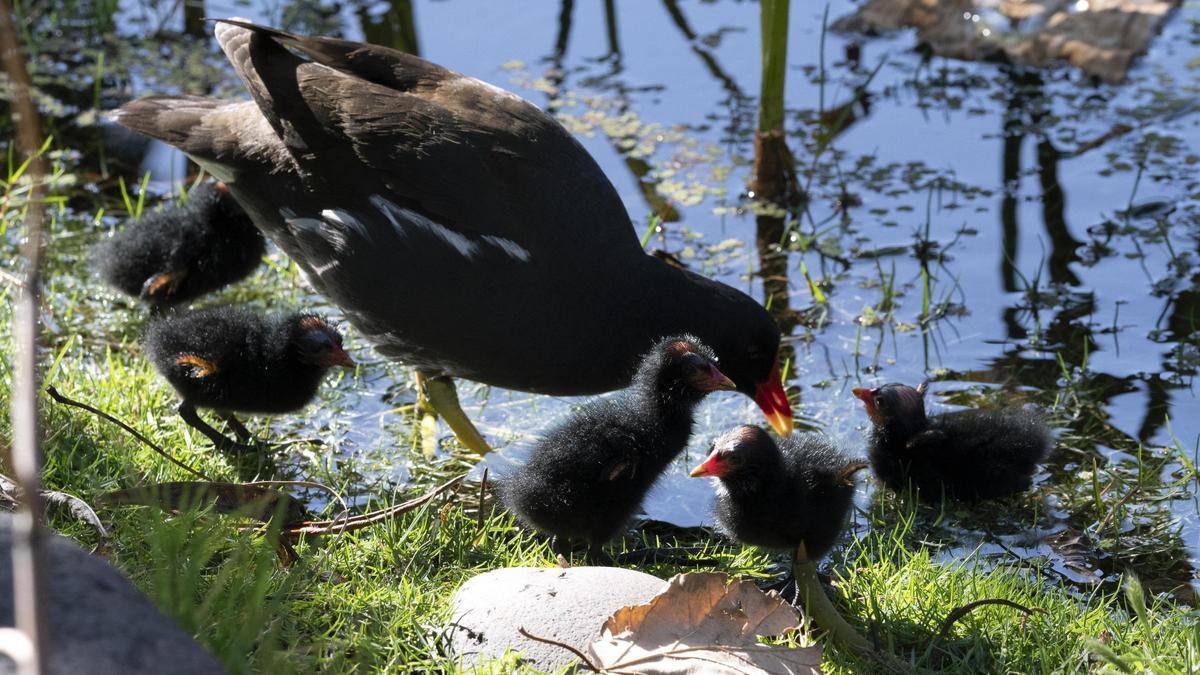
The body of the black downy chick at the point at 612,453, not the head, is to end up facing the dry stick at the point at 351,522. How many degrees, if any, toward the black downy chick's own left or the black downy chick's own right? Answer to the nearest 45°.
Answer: approximately 180°

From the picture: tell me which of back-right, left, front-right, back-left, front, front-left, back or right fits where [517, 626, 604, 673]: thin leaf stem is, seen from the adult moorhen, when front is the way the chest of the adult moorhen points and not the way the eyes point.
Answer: right

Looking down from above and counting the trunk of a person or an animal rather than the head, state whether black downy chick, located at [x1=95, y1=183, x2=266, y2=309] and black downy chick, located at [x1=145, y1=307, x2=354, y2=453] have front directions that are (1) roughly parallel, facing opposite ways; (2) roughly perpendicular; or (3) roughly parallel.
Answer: roughly parallel

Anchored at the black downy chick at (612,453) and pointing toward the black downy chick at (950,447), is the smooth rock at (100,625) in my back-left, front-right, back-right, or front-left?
back-right

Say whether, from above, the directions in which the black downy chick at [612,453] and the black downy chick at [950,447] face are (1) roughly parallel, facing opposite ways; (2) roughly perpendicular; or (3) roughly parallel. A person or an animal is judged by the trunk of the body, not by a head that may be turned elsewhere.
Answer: roughly parallel, facing opposite ways

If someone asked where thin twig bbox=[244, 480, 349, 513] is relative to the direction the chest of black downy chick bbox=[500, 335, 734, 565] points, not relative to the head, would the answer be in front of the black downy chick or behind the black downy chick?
behind

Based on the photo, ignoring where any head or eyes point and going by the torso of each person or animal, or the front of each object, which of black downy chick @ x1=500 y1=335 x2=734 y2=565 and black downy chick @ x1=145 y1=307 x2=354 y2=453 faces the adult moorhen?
black downy chick @ x1=145 y1=307 x2=354 y2=453

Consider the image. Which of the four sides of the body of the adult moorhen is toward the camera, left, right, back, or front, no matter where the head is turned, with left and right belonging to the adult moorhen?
right

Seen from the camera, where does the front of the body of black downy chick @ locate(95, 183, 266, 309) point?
to the viewer's right

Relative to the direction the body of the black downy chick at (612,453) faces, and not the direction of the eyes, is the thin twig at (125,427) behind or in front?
behind

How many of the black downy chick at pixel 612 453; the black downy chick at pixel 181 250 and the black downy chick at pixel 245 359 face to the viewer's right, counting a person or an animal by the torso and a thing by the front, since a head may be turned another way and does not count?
3

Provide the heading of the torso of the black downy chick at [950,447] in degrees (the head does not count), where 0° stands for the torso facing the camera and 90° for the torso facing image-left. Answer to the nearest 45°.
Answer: approximately 90°

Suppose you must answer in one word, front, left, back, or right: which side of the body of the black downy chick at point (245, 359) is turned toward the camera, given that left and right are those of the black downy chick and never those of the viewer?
right

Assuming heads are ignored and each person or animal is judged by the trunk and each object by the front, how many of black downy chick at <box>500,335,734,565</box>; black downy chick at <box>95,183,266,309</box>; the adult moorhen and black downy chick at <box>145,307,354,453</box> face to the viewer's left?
0
